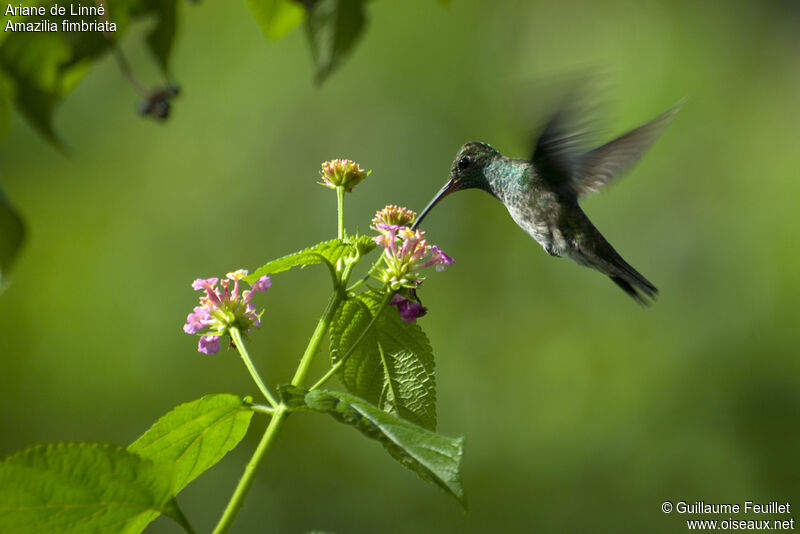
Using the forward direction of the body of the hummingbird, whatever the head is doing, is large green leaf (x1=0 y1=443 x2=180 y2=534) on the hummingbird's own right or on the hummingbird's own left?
on the hummingbird's own left

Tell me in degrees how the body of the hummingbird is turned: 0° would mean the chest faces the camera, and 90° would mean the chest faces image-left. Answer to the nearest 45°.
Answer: approximately 90°

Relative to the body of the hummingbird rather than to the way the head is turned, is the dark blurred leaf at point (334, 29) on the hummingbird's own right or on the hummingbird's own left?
on the hummingbird's own left
